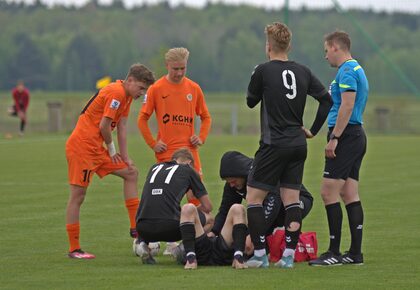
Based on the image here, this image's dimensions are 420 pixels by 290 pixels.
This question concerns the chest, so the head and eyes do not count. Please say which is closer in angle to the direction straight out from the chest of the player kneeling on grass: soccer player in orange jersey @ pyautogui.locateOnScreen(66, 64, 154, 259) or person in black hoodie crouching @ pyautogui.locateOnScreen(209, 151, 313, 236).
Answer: the person in black hoodie crouching

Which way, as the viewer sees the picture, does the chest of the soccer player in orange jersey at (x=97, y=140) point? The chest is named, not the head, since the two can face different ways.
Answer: to the viewer's right

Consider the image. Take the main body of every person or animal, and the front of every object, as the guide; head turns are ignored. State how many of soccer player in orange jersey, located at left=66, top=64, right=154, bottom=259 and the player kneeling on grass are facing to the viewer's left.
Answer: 0

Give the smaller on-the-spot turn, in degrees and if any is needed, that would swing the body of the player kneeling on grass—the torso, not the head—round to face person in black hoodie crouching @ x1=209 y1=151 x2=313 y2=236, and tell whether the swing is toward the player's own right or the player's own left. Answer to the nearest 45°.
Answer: approximately 45° to the player's own right

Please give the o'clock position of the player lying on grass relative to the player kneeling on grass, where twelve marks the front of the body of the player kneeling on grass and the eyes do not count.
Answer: The player lying on grass is roughly at 2 o'clock from the player kneeling on grass.

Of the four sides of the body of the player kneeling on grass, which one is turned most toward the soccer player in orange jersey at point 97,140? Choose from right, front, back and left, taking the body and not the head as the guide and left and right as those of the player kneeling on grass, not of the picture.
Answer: left

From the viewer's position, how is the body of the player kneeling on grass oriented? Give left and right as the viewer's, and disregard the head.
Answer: facing away from the viewer and to the right of the viewer

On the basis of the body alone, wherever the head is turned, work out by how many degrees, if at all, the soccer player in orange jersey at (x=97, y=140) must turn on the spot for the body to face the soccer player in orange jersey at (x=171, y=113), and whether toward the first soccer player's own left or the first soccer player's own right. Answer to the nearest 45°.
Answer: approximately 45° to the first soccer player's own left
